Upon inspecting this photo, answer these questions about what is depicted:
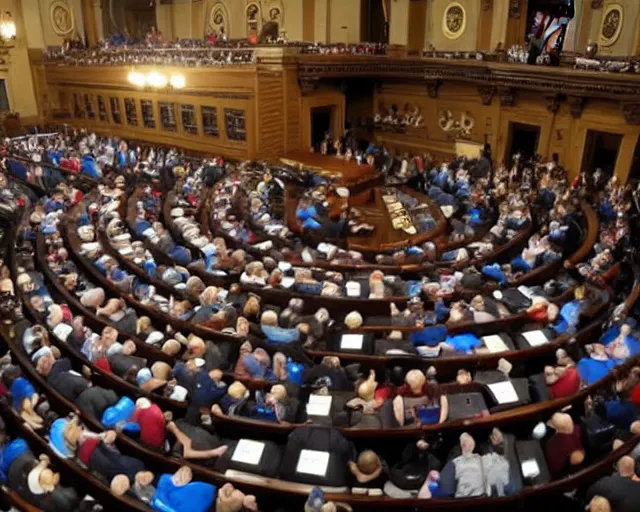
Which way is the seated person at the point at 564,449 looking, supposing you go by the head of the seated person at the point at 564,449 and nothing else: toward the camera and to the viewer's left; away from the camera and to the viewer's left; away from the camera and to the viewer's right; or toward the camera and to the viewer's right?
away from the camera and to the viewer's left

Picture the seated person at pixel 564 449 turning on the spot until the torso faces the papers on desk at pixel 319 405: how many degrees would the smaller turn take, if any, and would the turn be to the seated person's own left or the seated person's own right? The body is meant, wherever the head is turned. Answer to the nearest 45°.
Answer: approximately 45° to the seated person's own left

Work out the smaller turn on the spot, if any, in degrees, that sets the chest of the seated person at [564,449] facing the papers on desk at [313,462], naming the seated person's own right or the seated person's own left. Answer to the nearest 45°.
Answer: approximately 90° to the seated person's own left

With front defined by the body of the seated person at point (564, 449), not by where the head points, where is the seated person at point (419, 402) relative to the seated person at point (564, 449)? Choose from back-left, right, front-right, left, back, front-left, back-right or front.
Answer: front-left

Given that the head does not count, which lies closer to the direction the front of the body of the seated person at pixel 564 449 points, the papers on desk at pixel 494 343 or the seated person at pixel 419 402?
the papers on desk

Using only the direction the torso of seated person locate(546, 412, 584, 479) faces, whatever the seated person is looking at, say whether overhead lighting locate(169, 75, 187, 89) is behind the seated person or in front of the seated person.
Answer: in front

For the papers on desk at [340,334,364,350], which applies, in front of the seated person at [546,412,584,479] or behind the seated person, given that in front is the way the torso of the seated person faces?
in front

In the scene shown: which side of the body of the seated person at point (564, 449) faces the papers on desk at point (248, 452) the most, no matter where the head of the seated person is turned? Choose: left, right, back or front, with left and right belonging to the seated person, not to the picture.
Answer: left

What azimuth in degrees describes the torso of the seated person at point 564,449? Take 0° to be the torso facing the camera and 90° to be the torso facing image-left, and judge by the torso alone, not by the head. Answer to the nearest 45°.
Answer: approximately 135°

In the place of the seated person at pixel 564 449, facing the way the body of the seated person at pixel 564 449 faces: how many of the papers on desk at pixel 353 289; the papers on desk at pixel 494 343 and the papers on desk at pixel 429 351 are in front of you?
3

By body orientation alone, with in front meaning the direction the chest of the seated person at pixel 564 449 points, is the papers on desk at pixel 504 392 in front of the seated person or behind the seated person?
in front

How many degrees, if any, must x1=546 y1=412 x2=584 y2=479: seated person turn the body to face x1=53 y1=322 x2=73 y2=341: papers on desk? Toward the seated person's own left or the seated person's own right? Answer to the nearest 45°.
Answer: approximately 45° to the seated person's own left

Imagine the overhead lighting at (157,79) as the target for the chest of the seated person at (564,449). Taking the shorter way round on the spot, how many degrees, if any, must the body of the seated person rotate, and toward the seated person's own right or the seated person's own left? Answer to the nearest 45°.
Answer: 0° — they already face it

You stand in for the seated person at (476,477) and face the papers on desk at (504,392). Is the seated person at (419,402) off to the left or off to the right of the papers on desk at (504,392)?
left

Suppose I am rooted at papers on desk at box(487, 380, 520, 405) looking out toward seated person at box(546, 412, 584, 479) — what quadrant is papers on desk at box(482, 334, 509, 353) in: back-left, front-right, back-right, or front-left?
back-left
